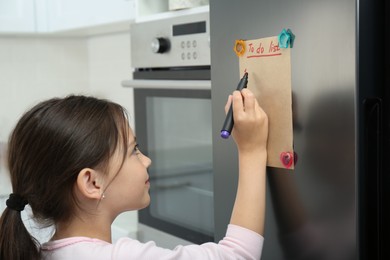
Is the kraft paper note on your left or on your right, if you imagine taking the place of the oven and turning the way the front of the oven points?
on your left

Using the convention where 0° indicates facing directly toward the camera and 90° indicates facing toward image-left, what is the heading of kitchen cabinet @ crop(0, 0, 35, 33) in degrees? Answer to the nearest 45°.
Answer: approximately 0°

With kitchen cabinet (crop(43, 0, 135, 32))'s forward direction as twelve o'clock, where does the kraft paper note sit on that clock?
The kraft paper note is roughly at 10 o'clock from the kitchen cabinet.

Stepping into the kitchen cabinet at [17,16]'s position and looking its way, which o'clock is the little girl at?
The little girl is roughly at 12 o'clock from the kitchen cabinet.

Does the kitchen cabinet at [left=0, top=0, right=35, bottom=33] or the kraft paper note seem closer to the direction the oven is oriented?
the kraft paper note

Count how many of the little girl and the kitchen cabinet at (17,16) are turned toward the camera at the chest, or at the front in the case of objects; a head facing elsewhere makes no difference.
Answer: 1

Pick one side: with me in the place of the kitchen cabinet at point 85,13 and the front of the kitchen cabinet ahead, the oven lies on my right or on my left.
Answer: on my left

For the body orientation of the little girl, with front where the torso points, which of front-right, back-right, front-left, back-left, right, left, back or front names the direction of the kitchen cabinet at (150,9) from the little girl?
front-left

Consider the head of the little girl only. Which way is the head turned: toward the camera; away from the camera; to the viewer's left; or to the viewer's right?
to the viewer's right

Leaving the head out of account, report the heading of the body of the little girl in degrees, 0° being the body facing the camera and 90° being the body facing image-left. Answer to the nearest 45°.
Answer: approximately 225°

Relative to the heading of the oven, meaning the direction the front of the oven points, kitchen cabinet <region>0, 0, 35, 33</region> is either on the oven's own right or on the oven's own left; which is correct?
on the oven's own right

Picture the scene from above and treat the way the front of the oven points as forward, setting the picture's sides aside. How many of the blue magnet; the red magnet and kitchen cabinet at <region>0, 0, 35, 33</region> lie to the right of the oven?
1
